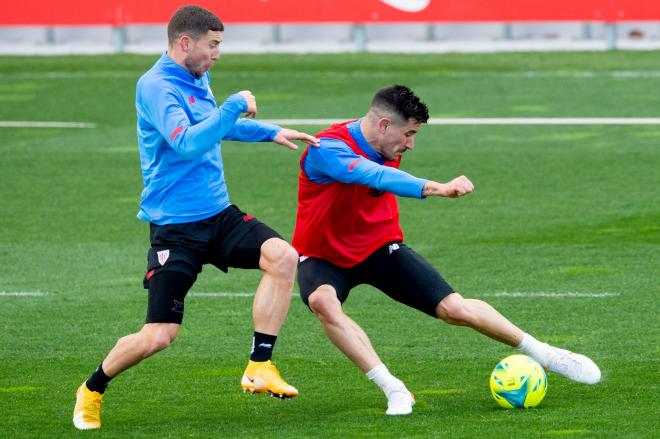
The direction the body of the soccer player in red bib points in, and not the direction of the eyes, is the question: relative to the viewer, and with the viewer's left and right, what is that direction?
facing the viewer and to the right of the viewer

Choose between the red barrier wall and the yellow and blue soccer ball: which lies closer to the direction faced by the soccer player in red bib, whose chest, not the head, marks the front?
the yellow and blue soccer ball

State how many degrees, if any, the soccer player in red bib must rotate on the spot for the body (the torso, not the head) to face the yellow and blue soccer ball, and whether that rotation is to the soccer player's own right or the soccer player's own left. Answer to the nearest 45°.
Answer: approximately 45° to the soccer player's own left

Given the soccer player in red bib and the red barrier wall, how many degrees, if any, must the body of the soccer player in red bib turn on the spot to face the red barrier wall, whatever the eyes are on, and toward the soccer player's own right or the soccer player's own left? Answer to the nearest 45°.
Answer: approximately 135° to the soccer player's own left

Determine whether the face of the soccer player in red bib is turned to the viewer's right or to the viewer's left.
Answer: to the viewer's right

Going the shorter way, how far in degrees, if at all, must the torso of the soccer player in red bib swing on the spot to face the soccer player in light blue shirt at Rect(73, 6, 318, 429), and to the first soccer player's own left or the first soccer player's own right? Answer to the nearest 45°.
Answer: approximately 135° to the first soccer player's own right
